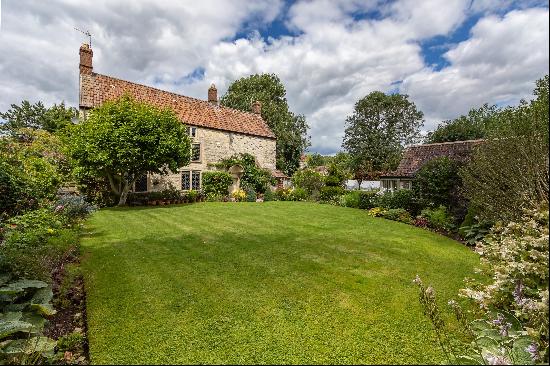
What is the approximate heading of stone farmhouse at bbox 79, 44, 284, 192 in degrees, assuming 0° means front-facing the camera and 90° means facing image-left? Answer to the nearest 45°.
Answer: approximately 315°

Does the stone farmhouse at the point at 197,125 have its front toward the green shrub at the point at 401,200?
yes

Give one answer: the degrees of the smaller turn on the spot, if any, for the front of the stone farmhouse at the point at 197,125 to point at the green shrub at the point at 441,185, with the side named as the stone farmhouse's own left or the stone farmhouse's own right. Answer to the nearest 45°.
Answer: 0° — it already faces it

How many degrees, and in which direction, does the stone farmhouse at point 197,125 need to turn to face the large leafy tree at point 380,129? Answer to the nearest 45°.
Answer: approximately 45° to its left

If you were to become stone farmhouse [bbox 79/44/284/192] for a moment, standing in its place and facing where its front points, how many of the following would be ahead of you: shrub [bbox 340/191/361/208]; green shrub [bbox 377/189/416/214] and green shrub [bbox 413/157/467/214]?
3

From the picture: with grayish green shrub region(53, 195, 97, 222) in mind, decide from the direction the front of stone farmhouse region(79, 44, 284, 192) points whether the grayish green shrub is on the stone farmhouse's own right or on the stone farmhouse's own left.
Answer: on the stone farmhouse's own right
